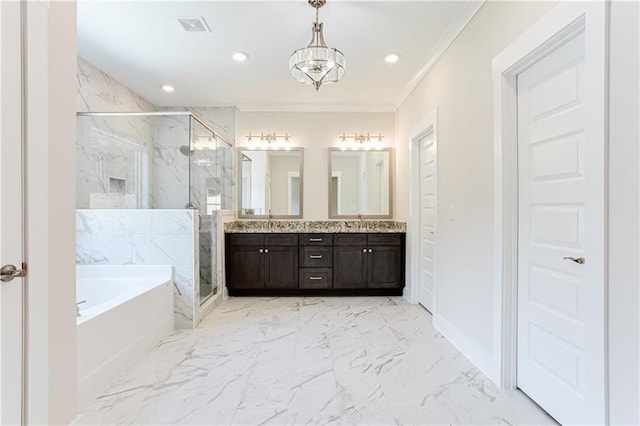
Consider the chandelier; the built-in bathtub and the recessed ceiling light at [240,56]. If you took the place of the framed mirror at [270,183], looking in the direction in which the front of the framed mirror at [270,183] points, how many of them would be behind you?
0

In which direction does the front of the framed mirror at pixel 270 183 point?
toward the camera

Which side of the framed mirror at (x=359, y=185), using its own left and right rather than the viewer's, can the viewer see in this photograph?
front

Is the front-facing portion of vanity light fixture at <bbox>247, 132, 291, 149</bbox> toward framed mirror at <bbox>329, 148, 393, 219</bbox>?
no

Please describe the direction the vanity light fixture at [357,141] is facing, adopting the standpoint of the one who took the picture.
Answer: facing the viewer

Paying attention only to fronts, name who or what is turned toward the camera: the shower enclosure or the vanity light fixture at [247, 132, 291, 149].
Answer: the vanity light fixture

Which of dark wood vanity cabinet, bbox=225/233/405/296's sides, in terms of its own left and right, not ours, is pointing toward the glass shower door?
right

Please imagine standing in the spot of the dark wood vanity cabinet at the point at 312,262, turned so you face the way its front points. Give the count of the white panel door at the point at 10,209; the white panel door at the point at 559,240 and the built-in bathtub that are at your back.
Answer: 0

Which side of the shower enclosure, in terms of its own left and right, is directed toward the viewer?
right

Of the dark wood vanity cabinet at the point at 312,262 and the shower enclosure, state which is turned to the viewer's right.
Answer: the shower enclosure

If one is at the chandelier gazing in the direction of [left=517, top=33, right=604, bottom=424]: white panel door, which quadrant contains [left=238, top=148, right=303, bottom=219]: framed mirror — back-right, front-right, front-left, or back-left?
back-left

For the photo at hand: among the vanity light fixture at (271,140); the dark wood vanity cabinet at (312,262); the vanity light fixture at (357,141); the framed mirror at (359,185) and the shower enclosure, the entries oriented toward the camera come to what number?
4

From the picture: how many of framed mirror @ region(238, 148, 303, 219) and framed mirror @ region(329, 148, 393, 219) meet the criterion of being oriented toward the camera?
2

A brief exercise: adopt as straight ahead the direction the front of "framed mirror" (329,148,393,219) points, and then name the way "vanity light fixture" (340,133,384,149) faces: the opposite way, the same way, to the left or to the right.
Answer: the same way
